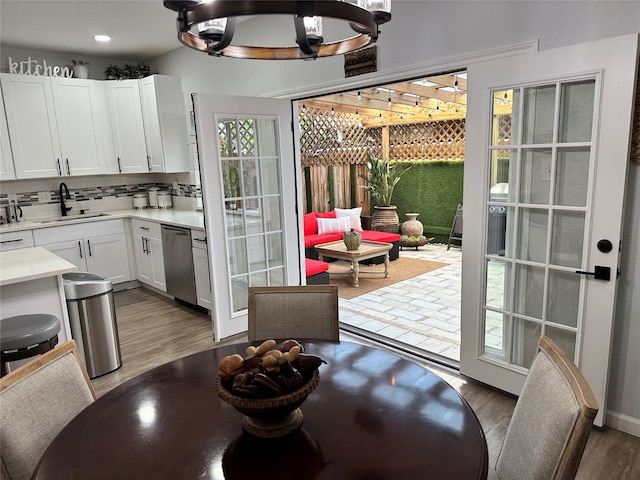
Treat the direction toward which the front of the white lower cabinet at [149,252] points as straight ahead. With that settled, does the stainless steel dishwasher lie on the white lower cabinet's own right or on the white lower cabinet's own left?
on the white lower cabinet's own left

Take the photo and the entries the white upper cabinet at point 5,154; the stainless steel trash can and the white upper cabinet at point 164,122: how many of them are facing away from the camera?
0

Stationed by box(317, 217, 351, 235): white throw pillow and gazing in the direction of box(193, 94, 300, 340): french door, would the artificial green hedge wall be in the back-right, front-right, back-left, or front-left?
back-left

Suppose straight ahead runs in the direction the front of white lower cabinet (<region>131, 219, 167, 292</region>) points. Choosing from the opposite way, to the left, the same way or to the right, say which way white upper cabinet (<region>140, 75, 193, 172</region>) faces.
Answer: the same way

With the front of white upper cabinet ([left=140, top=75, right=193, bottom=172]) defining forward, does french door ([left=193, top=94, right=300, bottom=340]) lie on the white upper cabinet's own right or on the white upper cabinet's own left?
on the white upper cabinet's own left

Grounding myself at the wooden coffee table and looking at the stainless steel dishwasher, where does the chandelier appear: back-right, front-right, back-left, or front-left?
front-left

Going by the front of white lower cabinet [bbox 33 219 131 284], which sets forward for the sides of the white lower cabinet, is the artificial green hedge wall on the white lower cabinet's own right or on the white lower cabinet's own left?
on the white lower cabinet's own left

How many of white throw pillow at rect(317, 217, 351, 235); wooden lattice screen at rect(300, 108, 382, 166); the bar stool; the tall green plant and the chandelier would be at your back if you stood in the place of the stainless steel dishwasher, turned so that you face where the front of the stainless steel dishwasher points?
3

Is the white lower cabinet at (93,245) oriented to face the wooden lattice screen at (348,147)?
no

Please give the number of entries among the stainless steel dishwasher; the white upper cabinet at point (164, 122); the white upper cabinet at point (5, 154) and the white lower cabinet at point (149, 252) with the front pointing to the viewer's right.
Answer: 0

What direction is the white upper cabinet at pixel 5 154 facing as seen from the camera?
toward the camera

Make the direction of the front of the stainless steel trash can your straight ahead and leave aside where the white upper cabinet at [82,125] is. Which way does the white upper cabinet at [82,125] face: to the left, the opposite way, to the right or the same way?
the same way

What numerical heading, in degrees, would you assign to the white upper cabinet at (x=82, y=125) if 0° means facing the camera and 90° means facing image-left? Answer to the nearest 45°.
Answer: approximately 315°

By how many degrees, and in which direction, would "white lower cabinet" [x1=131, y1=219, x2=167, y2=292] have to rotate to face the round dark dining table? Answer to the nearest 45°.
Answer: approximately 45° to its left

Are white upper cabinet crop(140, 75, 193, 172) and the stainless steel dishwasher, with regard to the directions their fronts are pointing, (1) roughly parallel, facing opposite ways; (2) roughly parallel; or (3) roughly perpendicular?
roughly parallel
